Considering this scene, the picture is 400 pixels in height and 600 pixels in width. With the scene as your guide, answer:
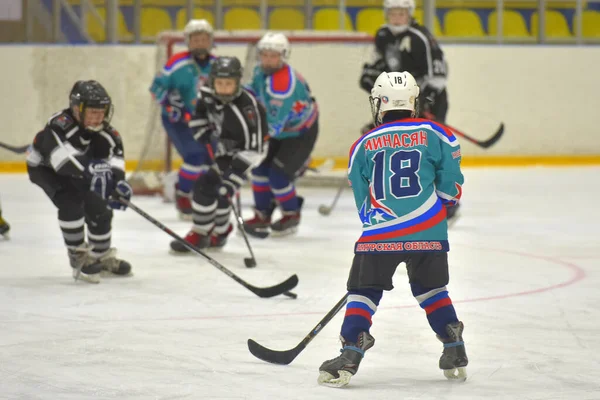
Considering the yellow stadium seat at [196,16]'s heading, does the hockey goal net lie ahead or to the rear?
ahead

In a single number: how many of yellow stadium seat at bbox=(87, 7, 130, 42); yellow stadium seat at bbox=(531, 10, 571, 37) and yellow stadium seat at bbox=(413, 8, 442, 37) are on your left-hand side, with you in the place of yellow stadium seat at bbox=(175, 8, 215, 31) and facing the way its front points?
2

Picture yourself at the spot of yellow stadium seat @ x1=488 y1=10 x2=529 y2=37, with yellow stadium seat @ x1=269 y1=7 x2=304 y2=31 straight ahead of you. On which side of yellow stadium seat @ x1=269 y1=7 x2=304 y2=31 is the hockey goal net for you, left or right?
left

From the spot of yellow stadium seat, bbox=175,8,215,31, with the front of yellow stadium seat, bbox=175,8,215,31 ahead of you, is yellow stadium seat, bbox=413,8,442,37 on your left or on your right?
on your left

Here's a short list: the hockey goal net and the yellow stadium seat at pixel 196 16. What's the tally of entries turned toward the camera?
2

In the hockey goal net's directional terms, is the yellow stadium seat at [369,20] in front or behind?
behind

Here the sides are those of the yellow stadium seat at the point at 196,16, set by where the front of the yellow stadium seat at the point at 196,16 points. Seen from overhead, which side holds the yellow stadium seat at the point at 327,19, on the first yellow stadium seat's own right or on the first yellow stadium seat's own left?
on the first yellow stadium seat's own left

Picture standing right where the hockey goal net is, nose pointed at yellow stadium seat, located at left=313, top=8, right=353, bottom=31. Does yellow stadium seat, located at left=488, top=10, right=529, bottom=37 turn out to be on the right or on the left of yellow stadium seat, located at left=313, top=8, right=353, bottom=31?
right

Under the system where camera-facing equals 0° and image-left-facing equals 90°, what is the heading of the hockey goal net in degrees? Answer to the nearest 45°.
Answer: approximately 0°
